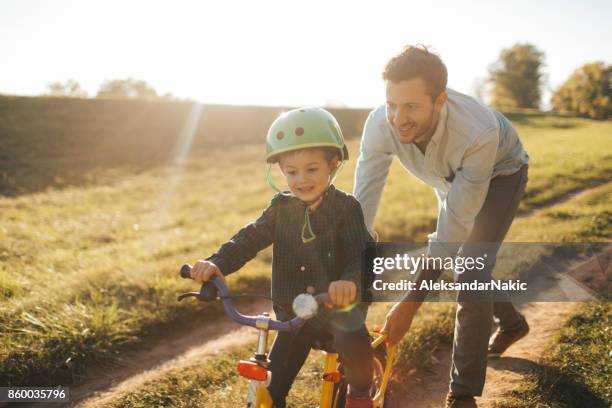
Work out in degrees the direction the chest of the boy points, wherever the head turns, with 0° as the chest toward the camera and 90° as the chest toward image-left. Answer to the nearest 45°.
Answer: approximately 45°

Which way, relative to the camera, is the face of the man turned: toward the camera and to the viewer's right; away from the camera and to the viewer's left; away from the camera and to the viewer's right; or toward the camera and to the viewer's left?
toward the camera and to the viewer's left

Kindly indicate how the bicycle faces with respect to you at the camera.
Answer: facing the viewer and to the left of the viewer

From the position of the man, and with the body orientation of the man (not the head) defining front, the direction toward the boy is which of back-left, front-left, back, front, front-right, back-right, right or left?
front

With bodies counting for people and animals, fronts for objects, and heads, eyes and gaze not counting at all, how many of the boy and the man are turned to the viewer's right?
0

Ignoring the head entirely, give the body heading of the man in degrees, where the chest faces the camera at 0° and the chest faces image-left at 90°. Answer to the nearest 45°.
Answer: approximately 45°

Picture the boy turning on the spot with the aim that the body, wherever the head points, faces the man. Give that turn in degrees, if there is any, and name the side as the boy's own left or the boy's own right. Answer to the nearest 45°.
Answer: approximately 180°
